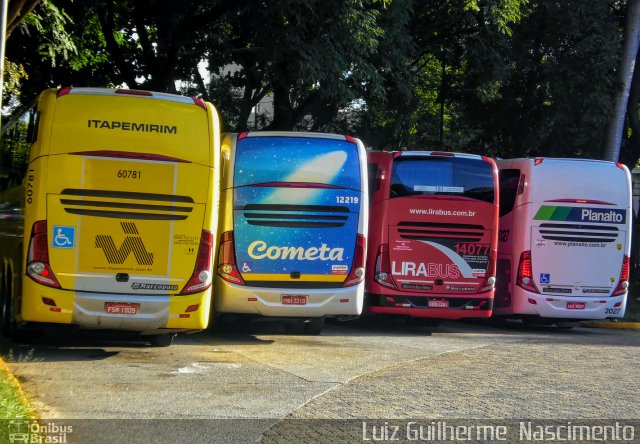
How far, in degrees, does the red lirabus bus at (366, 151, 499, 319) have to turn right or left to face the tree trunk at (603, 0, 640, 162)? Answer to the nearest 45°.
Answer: approximately 45° to its right

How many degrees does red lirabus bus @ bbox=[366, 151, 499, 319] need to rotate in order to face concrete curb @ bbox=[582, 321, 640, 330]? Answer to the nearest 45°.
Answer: approximately 135° to its right

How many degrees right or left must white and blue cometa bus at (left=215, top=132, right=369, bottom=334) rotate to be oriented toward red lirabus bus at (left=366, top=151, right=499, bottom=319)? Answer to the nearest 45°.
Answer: approximately 45° to its right

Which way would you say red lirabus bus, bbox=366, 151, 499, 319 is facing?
away from the camera

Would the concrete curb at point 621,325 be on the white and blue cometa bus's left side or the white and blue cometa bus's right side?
on its right

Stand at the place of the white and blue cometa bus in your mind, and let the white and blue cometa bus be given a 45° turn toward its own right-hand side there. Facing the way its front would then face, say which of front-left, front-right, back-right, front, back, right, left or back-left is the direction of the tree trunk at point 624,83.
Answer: front

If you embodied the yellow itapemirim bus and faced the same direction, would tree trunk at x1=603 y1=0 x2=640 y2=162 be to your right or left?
on your right

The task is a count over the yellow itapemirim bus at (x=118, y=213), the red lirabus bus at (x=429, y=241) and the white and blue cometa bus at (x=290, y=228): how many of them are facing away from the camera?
3

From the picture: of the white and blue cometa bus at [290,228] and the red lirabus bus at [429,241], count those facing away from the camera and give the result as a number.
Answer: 2

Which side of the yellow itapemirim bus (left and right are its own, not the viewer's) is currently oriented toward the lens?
back

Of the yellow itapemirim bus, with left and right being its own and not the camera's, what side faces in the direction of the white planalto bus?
right

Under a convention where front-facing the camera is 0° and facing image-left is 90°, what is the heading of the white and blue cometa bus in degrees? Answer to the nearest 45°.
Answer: approximately 180°
